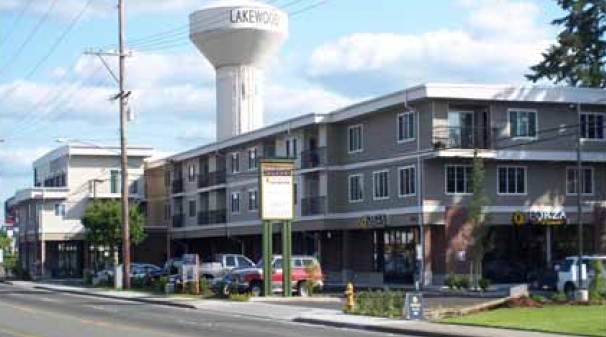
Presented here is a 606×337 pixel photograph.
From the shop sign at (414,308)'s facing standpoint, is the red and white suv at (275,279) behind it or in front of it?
behind

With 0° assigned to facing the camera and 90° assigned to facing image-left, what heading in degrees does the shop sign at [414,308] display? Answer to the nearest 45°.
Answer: approximately 0°

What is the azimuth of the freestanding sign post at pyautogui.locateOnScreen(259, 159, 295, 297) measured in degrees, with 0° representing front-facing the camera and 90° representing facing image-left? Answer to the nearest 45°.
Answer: approximately 0°

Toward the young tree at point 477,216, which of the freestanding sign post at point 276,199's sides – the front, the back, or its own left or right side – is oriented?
left

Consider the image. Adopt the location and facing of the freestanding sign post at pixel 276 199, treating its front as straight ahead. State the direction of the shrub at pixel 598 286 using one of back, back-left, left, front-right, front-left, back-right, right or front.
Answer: front-left

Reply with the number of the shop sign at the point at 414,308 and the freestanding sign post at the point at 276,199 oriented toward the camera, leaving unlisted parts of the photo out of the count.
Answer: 2

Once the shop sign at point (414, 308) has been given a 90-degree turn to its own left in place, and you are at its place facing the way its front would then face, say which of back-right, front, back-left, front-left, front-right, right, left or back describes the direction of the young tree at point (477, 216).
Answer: left
